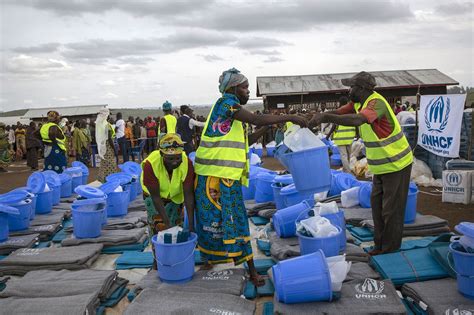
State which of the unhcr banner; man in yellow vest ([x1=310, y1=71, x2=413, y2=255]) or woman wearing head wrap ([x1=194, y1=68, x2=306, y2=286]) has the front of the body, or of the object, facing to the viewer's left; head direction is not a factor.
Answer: the man in yellow vest

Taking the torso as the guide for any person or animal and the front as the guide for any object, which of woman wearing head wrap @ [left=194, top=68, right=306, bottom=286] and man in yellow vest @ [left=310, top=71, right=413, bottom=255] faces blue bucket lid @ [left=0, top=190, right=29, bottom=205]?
the man in yellow vest

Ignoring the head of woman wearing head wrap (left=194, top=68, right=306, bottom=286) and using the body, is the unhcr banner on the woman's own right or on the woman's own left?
on the woman's own left

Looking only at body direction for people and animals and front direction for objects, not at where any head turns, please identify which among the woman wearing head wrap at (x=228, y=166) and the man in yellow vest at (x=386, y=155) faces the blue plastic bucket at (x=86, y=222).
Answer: the man in yellow vest

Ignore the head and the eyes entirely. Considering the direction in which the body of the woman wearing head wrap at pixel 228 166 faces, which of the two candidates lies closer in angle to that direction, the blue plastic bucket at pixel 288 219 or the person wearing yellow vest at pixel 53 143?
the blue plastic bucket

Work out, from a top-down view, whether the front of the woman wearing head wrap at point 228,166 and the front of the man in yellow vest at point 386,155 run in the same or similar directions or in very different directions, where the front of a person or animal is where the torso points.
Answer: very different directions

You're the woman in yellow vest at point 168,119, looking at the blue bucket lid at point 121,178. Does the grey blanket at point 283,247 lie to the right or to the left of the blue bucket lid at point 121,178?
left

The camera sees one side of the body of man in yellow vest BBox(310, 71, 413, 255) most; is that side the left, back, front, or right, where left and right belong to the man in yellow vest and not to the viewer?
left

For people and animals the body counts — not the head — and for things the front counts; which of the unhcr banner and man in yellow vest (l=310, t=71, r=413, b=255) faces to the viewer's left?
the man in yellow vest

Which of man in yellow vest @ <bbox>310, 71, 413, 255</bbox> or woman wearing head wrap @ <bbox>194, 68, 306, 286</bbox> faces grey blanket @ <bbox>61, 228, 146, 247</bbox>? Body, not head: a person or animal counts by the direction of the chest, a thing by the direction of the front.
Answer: the man in yellow vest

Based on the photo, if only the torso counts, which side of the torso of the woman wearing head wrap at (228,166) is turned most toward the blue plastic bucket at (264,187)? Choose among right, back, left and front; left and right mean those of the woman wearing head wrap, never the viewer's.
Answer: left
